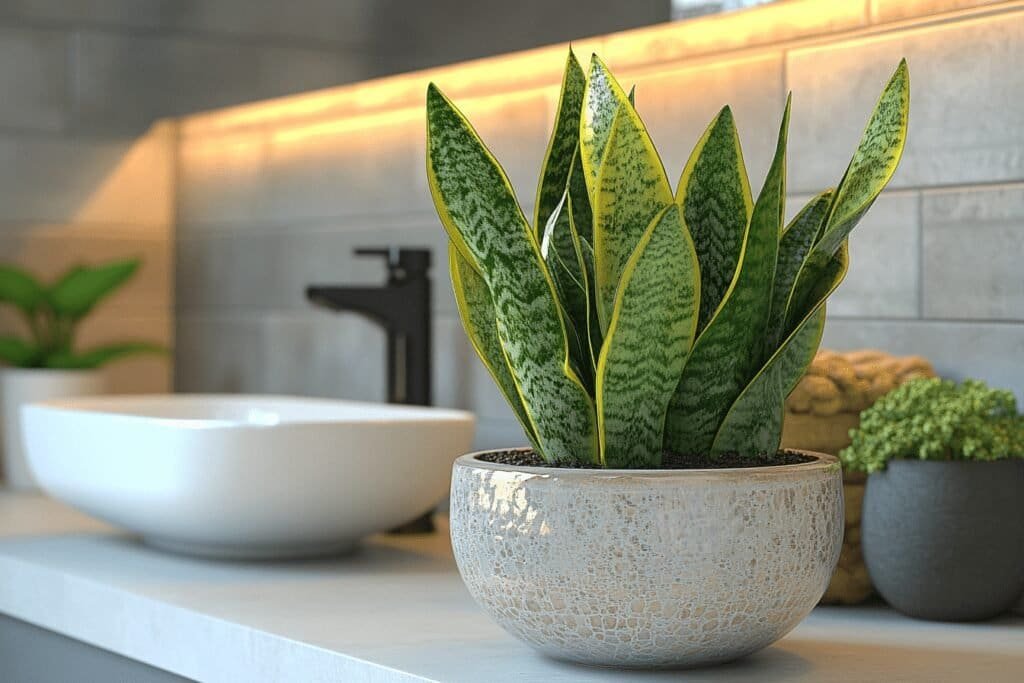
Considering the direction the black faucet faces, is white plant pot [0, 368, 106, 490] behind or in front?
in front

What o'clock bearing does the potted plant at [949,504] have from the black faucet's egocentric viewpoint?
The potted plant is roughly at 8 o'clock from the black faucet.

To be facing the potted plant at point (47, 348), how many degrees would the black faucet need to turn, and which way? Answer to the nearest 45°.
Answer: approximately 45° to its right

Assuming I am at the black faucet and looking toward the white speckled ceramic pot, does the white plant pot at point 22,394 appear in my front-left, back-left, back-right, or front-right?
back-right

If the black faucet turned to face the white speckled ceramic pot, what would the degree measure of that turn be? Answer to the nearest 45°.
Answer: approximately 90° to its left

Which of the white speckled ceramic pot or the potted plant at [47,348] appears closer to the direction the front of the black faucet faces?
the potted plant

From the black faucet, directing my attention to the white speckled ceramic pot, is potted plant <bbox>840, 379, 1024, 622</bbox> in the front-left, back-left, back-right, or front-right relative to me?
front-left

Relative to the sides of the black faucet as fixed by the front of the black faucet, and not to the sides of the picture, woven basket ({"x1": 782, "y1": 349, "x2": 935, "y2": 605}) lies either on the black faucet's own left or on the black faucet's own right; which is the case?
on the black faucet's own left

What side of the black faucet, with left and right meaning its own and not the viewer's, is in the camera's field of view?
left

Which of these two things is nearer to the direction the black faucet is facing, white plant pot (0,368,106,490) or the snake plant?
the white plant pot
